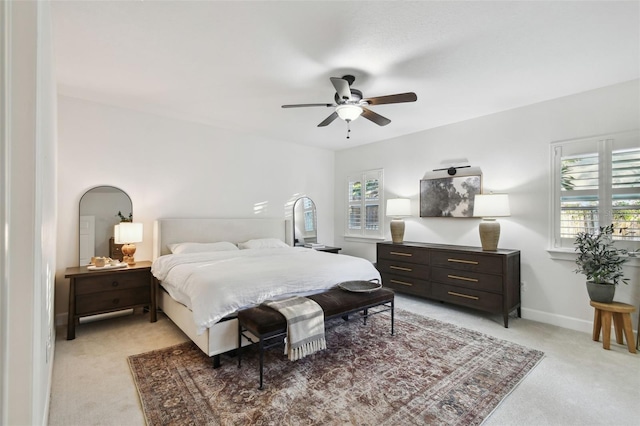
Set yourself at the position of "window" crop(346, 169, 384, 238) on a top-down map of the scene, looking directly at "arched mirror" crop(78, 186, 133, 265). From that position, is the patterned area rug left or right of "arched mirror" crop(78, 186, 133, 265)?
left

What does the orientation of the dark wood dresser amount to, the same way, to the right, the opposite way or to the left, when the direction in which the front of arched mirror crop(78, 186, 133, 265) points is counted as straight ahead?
to the right

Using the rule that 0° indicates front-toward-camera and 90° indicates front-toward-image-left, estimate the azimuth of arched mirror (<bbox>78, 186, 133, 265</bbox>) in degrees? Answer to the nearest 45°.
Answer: approximately 0°

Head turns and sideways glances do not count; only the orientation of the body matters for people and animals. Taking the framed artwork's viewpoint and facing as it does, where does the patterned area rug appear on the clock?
The patterned area rug is roughly at 11 o'clock from the framed artwork.

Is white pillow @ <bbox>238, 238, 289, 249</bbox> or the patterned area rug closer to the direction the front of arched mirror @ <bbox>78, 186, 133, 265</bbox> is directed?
the patterned area rug

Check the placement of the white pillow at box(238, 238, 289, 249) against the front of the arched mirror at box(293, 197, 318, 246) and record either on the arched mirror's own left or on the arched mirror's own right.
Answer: on the arched mirror's own right

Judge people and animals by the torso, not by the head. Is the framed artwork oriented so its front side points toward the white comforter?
yes

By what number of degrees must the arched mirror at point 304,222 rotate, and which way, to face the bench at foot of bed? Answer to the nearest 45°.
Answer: approximately 45° to its right
